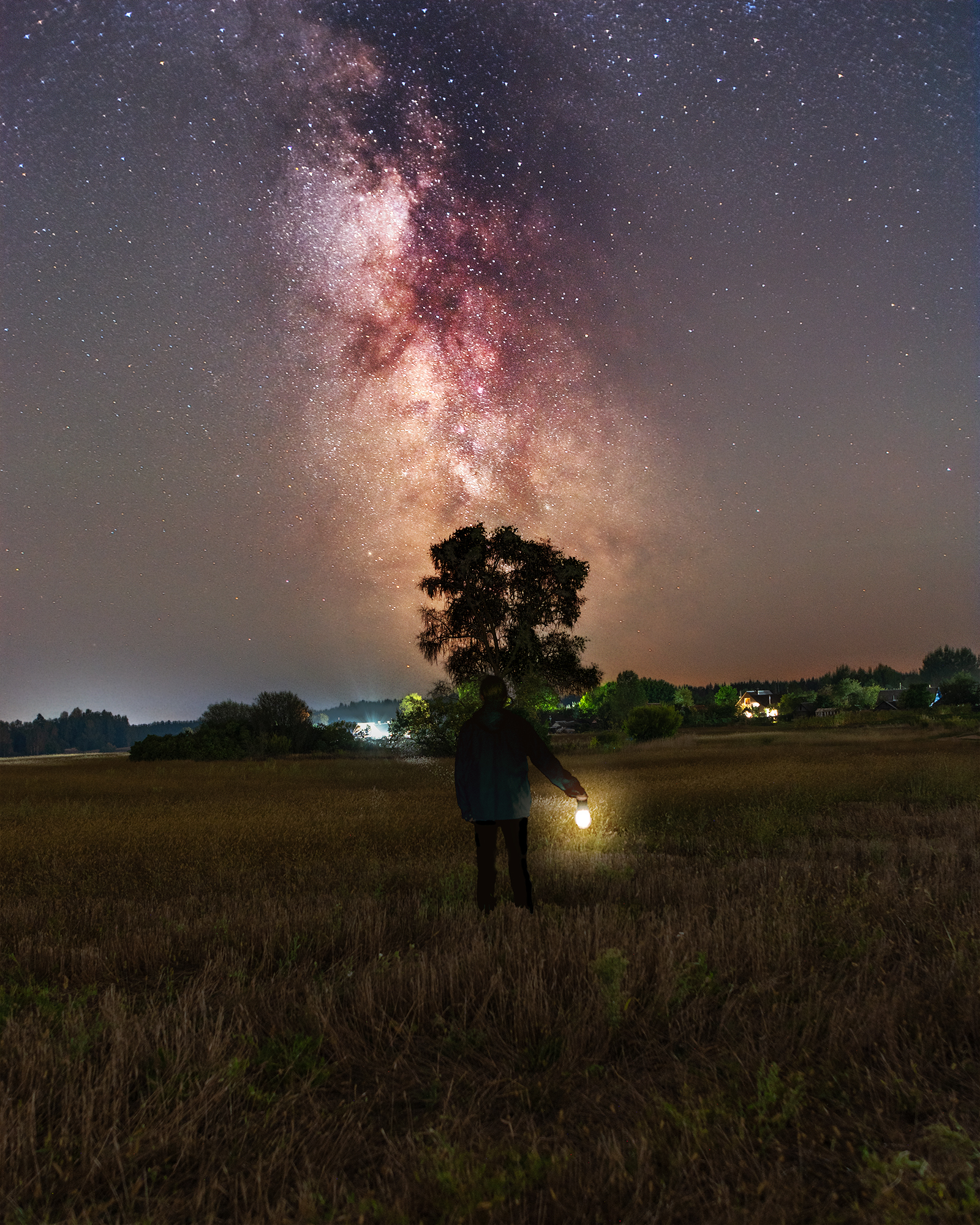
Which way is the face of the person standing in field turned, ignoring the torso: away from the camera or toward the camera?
away from the camera

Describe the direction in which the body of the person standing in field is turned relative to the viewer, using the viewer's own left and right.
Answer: facing away from the viewer

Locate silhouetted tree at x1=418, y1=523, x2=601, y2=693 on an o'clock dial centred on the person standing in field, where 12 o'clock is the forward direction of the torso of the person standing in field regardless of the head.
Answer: The silhouetted tree is roughly at 12 o'clock from the person standing in field.
